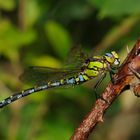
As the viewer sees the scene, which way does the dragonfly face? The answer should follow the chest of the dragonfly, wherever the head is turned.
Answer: to the viewer's right
